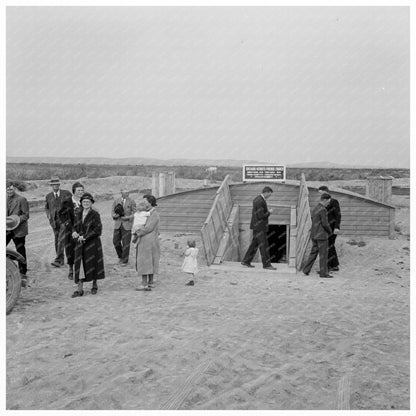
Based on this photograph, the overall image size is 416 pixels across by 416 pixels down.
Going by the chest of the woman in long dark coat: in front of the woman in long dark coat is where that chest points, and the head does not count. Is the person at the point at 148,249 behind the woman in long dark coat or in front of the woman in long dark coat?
behind

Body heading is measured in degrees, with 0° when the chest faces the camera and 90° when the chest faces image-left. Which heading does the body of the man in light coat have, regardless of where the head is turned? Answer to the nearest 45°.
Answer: approximately 0°

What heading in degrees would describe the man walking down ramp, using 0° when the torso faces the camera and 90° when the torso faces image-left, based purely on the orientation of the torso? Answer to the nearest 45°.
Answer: approximately 270°

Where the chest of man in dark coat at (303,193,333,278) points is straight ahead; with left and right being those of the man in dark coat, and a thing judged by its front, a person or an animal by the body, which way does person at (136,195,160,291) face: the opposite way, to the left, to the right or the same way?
the opposite way
